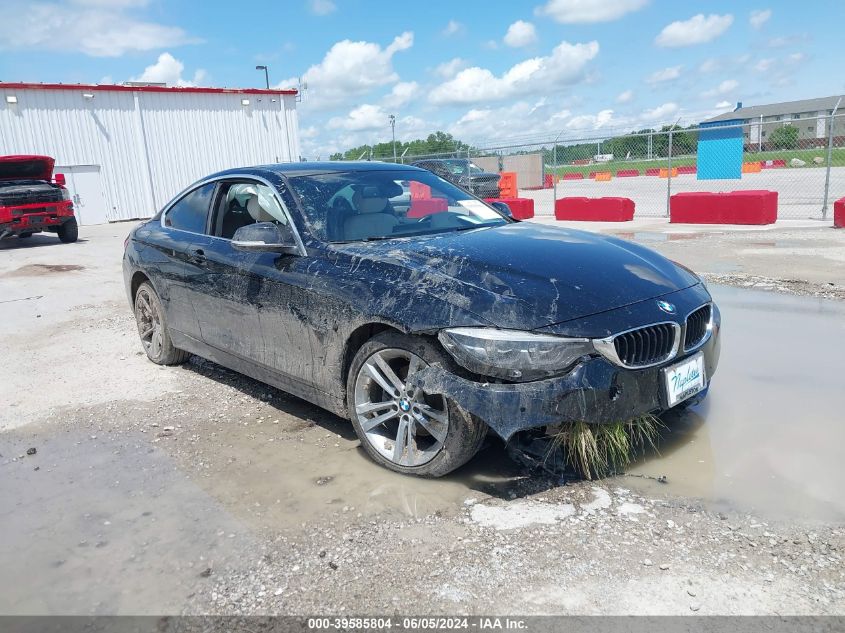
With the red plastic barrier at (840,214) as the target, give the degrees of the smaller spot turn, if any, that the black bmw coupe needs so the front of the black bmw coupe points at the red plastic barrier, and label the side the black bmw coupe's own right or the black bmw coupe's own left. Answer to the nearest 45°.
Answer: approximately 90° to the black bmw coupe's own left

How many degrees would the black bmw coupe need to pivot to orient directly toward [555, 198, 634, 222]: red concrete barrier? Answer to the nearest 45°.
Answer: approximately 135° to its left

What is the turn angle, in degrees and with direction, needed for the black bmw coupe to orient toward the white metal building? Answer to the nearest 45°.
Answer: approximately 180°

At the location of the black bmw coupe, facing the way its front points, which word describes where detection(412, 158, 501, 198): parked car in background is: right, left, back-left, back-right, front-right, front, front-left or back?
back-left

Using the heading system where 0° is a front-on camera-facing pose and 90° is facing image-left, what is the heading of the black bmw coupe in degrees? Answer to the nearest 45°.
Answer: approximately 315°

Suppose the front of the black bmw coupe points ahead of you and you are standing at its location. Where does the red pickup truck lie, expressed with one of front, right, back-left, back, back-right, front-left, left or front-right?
back

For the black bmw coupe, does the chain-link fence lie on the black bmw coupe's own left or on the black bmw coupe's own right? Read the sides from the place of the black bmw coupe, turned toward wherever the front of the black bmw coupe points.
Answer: on the black bmw coupe's own left
